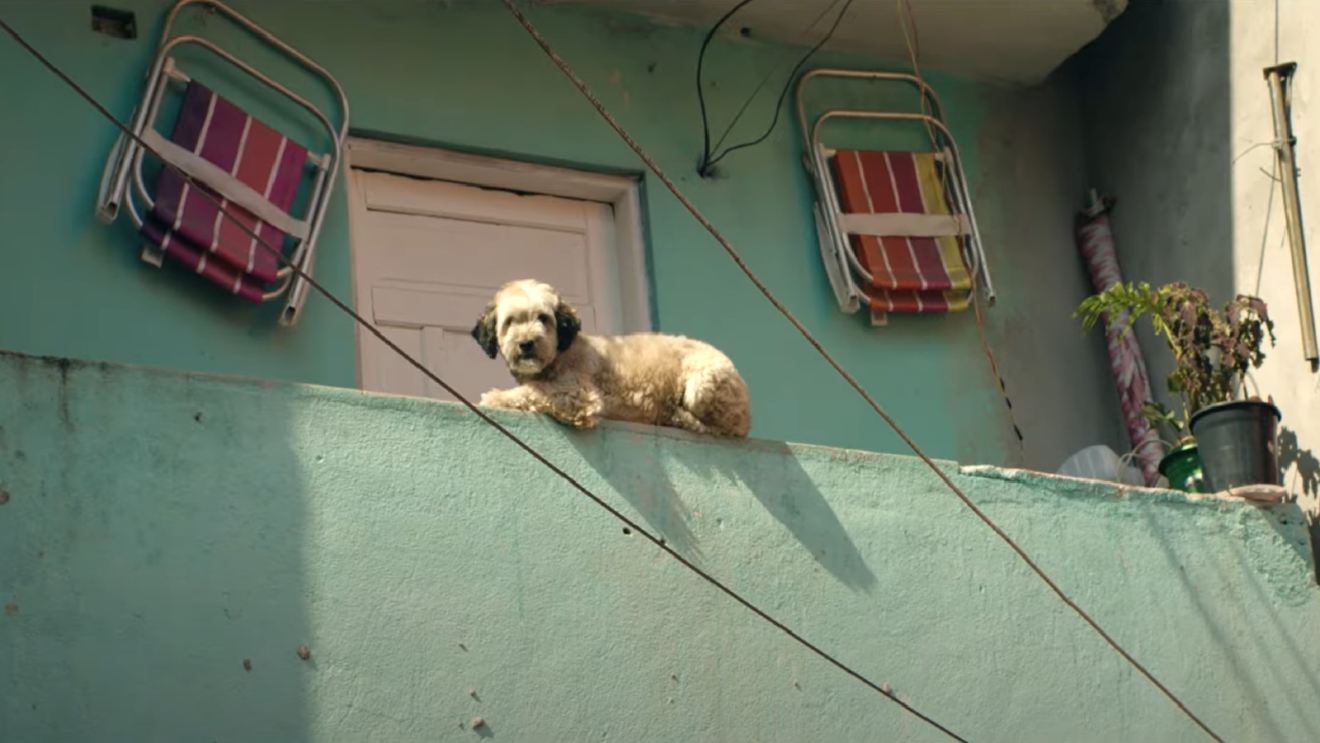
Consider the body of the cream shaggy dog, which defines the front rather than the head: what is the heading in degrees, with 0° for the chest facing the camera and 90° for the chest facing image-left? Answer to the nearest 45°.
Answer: approximately 90°

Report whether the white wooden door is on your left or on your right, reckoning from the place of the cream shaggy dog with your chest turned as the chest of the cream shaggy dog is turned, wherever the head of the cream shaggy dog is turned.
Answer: on your right

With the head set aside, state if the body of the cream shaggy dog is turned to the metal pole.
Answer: no

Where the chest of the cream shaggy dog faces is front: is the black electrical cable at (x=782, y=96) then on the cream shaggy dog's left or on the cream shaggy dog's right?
on the cream shaggy dog's right

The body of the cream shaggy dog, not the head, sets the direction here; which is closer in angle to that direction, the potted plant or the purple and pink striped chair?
the purple and pink striped chair

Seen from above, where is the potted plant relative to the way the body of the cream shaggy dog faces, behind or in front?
behind
